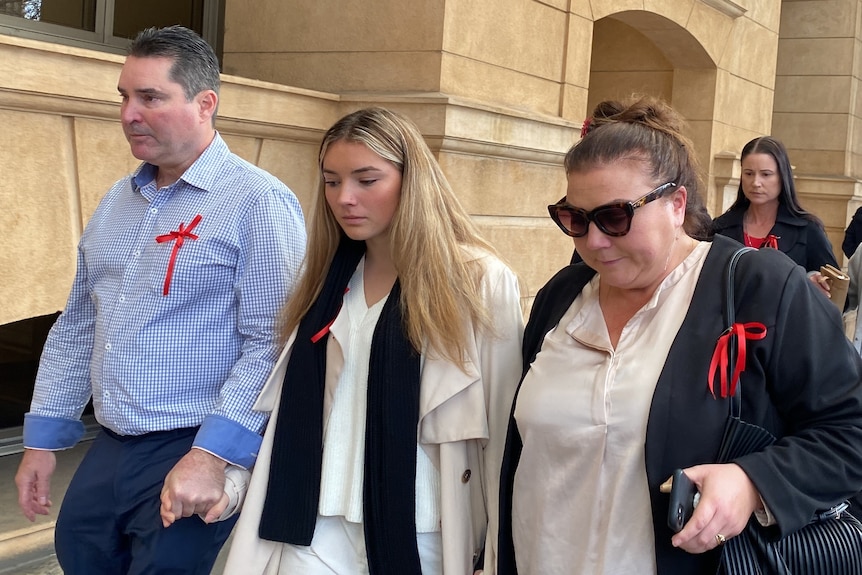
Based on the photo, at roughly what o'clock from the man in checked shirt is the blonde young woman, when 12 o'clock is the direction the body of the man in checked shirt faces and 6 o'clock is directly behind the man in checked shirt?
The blonde young woman is roughly at 9 o'clock from the man in checked shirt.

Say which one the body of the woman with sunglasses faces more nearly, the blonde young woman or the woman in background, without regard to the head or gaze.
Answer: the blonde young woman

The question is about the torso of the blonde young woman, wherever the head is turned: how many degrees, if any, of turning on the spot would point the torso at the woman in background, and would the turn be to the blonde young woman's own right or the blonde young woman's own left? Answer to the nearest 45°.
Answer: approximately 180°

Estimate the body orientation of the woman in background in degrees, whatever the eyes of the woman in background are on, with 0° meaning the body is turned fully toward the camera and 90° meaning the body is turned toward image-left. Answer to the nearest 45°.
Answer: approximately 45°

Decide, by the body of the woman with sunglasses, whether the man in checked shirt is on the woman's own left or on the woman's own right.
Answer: on the woman's own right

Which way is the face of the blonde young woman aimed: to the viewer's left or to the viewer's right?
to the viewer's left

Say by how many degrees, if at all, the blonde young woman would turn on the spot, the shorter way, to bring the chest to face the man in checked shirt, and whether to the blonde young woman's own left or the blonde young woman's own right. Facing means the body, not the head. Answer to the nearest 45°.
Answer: approximately 90° to the blonde young woman's own right

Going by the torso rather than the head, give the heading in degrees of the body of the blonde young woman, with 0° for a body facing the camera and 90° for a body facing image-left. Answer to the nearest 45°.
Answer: approximately 45°

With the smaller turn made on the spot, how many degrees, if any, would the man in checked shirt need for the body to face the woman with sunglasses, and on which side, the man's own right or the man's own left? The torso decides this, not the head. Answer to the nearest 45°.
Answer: approximately 90° to the man's own left

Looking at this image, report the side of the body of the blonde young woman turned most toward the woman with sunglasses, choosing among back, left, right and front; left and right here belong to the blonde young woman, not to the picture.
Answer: left
